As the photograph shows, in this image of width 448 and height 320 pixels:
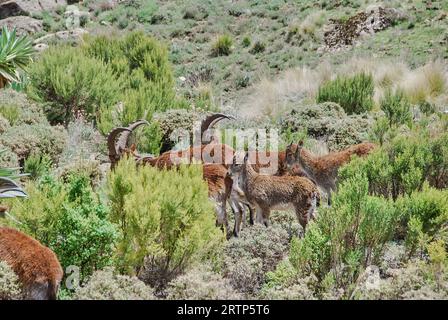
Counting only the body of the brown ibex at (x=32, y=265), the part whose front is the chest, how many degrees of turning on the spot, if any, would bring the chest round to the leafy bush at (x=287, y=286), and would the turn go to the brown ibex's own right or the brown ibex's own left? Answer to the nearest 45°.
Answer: approximately 180°

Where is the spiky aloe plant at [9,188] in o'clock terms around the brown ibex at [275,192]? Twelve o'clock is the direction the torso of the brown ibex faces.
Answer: The spiky aloe plant is roughly at 11 o'clock from the brown ibex.

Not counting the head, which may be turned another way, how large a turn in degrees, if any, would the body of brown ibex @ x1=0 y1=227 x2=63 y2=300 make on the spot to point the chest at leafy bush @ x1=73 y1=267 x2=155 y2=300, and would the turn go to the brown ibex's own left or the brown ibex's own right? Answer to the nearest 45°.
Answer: approximately 180°

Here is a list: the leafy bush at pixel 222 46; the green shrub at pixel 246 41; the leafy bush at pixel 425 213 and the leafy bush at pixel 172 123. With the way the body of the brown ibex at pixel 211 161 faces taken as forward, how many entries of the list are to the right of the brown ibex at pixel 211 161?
3

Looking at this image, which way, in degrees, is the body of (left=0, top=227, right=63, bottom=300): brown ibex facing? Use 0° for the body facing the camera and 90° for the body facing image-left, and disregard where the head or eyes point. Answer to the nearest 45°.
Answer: approximately 90°

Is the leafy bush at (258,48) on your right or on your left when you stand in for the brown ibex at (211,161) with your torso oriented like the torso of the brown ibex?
on your right

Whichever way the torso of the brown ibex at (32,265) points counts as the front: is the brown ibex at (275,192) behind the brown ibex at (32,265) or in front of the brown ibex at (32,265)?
behind

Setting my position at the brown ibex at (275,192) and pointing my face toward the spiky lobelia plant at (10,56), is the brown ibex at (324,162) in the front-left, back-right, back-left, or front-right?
back-right

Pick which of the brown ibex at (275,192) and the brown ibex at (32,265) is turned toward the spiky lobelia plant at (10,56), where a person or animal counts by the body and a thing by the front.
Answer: the brown ibex at (275,192)

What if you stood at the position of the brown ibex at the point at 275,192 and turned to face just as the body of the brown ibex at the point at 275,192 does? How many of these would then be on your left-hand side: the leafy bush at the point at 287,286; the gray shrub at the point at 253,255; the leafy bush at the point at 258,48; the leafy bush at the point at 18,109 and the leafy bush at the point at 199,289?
3

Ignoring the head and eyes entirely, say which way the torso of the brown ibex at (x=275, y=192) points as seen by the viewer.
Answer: to the viewer's left

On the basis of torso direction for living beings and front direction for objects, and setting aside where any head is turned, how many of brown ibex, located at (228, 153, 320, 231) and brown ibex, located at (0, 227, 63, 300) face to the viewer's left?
2

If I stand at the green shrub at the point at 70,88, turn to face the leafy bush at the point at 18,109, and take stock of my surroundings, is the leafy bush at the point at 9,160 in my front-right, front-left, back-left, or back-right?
front-left

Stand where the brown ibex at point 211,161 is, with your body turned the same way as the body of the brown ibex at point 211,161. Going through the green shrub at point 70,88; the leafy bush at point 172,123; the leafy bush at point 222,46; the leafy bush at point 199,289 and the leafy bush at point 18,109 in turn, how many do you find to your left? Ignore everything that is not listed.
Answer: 1

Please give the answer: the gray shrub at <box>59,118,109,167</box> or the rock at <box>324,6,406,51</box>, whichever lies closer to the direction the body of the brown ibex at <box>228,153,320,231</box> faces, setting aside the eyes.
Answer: the gray shrub

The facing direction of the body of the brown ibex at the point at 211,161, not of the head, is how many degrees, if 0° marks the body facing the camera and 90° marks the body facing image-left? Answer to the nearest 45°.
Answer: approximately 90°

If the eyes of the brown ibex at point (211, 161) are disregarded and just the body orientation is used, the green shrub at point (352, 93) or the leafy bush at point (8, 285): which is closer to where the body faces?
the leafy bush
